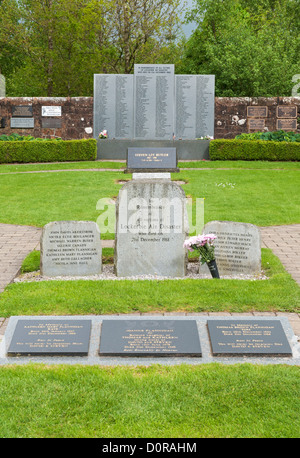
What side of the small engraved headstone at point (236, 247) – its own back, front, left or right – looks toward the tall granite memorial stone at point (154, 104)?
back

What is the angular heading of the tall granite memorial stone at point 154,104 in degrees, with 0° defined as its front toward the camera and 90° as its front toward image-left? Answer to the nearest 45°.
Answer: approximately 0°

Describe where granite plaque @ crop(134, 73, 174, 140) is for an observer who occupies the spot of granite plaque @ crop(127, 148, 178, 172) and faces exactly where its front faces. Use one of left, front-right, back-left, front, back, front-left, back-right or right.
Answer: back

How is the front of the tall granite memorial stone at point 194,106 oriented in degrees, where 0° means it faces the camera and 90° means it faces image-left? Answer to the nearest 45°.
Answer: approximately 0°

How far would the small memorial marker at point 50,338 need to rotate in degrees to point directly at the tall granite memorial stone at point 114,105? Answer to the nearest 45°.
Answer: approximately 180°

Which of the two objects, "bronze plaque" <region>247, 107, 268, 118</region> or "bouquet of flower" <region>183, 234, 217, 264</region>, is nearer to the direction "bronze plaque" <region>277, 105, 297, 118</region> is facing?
the bouquet of flower
